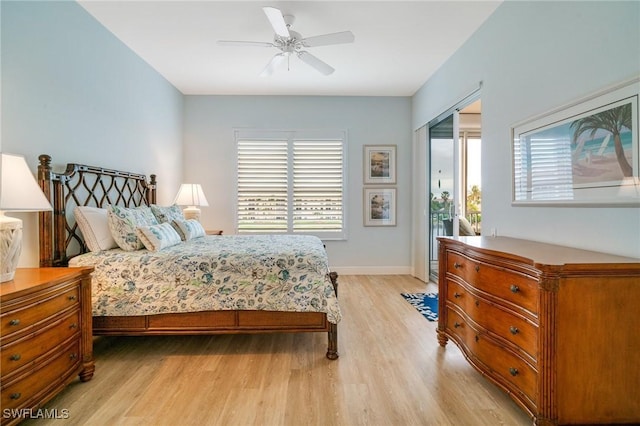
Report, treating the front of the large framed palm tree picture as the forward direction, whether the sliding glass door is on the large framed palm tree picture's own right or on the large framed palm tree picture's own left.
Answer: on the large framed palm tree picture's own right

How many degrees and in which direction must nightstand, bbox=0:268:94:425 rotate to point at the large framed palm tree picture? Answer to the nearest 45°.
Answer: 0° — it already faces it

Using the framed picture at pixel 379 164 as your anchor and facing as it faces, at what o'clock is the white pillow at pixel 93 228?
The white pillow is roughly at 1 o'clock from the framed picture.

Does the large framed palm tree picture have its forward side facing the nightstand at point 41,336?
yes

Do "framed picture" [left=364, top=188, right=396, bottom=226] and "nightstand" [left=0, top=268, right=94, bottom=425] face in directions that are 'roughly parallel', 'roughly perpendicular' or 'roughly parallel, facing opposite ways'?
roughly perpendicular

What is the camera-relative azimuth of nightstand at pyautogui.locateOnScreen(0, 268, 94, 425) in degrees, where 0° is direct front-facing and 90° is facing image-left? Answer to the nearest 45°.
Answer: approximately 315°

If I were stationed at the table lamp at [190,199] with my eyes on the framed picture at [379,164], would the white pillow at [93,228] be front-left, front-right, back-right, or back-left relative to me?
back-right

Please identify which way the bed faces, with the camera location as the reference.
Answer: facing to the right of the viewer

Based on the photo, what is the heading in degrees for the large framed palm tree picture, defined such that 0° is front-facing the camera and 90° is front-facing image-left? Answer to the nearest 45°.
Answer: approximately 45°

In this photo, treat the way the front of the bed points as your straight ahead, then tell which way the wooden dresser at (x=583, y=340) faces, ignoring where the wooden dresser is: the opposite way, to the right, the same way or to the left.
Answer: the opposite way
